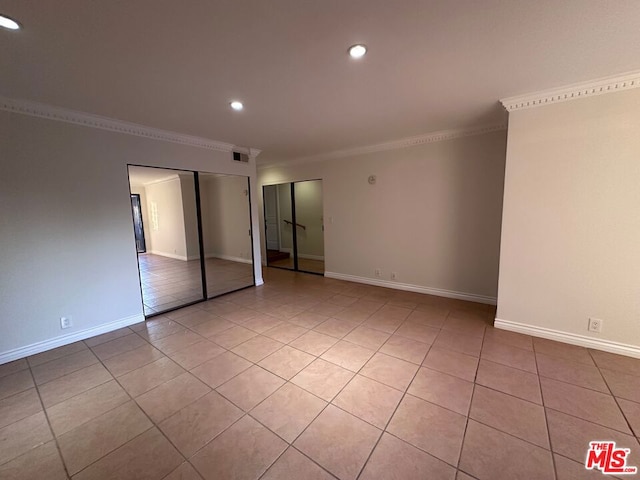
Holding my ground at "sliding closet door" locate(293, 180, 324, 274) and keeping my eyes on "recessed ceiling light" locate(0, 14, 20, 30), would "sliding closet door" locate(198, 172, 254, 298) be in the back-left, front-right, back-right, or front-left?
front-right

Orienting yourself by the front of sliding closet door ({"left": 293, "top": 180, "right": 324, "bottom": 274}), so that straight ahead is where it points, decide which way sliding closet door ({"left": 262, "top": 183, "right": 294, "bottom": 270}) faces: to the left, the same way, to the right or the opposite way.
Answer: the same way

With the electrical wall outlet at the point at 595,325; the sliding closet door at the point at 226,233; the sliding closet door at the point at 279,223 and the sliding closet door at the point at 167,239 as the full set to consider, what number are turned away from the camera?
0

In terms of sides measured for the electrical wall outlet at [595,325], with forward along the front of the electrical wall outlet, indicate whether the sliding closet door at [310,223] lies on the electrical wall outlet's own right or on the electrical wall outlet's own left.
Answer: on the electrical wall outlet's own right

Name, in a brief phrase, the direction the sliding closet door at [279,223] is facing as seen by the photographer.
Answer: facing the viewer and to the left of the viewer

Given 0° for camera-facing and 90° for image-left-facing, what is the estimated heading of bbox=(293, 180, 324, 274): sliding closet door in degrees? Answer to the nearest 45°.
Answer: approximately 45°

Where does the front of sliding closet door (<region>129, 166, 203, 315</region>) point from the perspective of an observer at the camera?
facing the viewer and to the right of the viewer

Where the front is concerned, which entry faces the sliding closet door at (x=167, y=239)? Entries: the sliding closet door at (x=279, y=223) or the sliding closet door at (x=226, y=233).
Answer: the sliding closet door at (x=279, y=223)

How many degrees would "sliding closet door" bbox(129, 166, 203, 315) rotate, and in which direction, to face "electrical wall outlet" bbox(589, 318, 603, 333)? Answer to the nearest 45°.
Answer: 0° — it already faces it

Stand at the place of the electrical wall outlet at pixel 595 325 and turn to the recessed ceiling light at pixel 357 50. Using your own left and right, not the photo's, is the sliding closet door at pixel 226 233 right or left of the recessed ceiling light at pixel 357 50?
right

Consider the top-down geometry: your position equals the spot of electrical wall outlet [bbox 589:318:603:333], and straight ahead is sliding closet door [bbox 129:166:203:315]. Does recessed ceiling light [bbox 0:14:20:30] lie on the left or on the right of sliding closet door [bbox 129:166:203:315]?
left

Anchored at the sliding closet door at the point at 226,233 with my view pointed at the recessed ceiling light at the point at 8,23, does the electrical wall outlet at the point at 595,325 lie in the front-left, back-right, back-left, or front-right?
front-left
